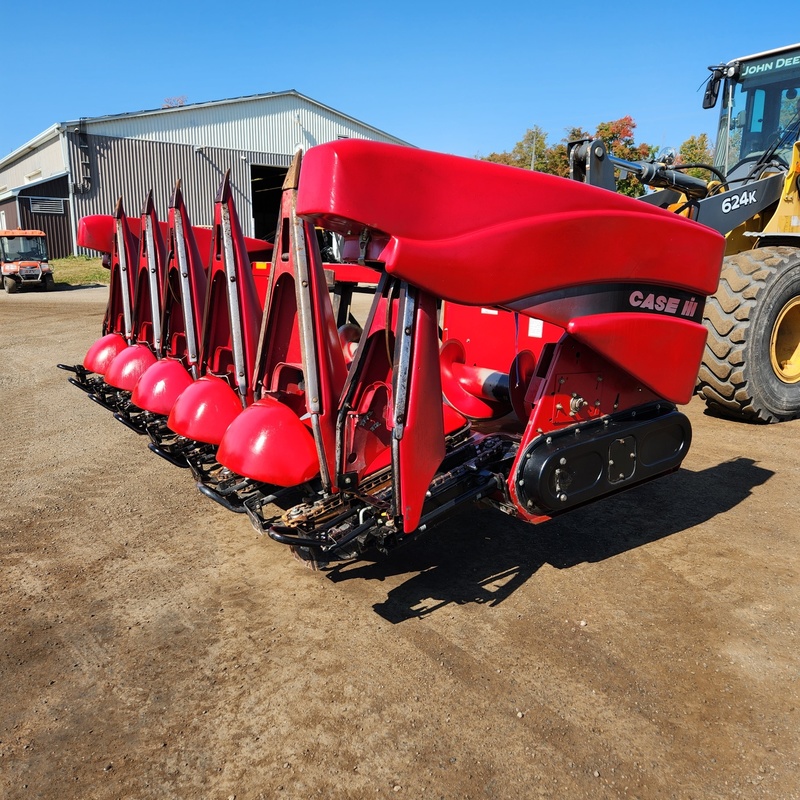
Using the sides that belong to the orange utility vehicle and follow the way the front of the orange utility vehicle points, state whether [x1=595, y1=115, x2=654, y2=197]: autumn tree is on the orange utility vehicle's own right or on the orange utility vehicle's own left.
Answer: on the orange utility vehicle's own left

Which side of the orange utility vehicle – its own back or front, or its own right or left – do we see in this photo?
front
